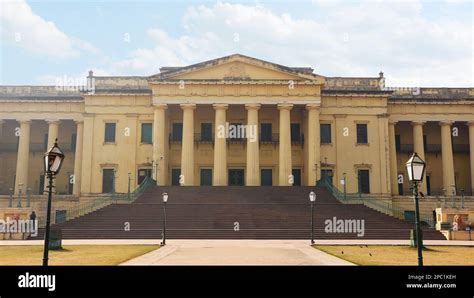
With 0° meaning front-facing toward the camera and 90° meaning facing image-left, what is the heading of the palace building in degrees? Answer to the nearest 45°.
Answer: approximately 0°
